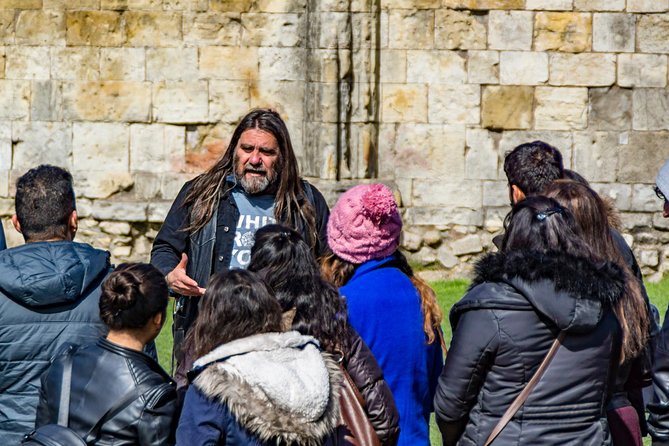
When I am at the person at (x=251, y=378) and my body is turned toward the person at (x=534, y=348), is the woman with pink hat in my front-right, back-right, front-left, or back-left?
front-left

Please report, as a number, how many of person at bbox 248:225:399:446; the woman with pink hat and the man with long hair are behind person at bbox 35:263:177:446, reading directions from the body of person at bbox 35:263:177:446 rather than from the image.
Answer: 0

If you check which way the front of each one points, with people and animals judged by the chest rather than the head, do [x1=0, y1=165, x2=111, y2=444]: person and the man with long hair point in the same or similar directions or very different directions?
very different directions

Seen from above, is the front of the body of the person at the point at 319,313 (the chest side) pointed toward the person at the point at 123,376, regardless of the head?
no

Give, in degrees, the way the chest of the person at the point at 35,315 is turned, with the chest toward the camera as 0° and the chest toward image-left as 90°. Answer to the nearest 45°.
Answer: approximately 180°

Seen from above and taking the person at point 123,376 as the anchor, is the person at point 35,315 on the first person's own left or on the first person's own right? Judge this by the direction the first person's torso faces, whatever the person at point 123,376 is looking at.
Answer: on the first person's own left

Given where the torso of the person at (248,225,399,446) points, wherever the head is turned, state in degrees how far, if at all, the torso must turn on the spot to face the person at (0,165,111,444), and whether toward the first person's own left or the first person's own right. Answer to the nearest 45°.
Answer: approximately 45° to the first person's own left

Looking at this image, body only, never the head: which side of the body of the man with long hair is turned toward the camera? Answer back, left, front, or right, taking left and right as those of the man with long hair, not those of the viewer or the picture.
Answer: front

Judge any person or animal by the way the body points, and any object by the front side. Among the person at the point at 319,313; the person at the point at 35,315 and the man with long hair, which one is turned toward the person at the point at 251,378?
the man with long hair

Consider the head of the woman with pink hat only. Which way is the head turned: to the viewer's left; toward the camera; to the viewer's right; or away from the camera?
away from the camera

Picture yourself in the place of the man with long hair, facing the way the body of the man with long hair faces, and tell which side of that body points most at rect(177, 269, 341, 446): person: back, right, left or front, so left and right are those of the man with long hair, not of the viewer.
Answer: front

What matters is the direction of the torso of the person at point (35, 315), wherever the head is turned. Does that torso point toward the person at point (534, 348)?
no

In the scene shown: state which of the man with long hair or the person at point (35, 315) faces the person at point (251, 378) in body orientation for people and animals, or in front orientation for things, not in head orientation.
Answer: the man with long hair

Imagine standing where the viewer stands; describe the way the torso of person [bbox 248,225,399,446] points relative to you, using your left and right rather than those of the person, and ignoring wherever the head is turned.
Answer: facing away from the viewer and to the left of the viewer

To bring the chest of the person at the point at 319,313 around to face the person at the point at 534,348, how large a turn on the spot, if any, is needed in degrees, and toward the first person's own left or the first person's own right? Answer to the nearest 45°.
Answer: approximately 135° to the first person's own right

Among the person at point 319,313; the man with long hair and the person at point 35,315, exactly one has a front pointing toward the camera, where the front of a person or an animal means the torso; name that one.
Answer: the man with long hair

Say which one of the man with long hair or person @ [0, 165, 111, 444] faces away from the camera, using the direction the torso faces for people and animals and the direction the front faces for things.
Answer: the person
